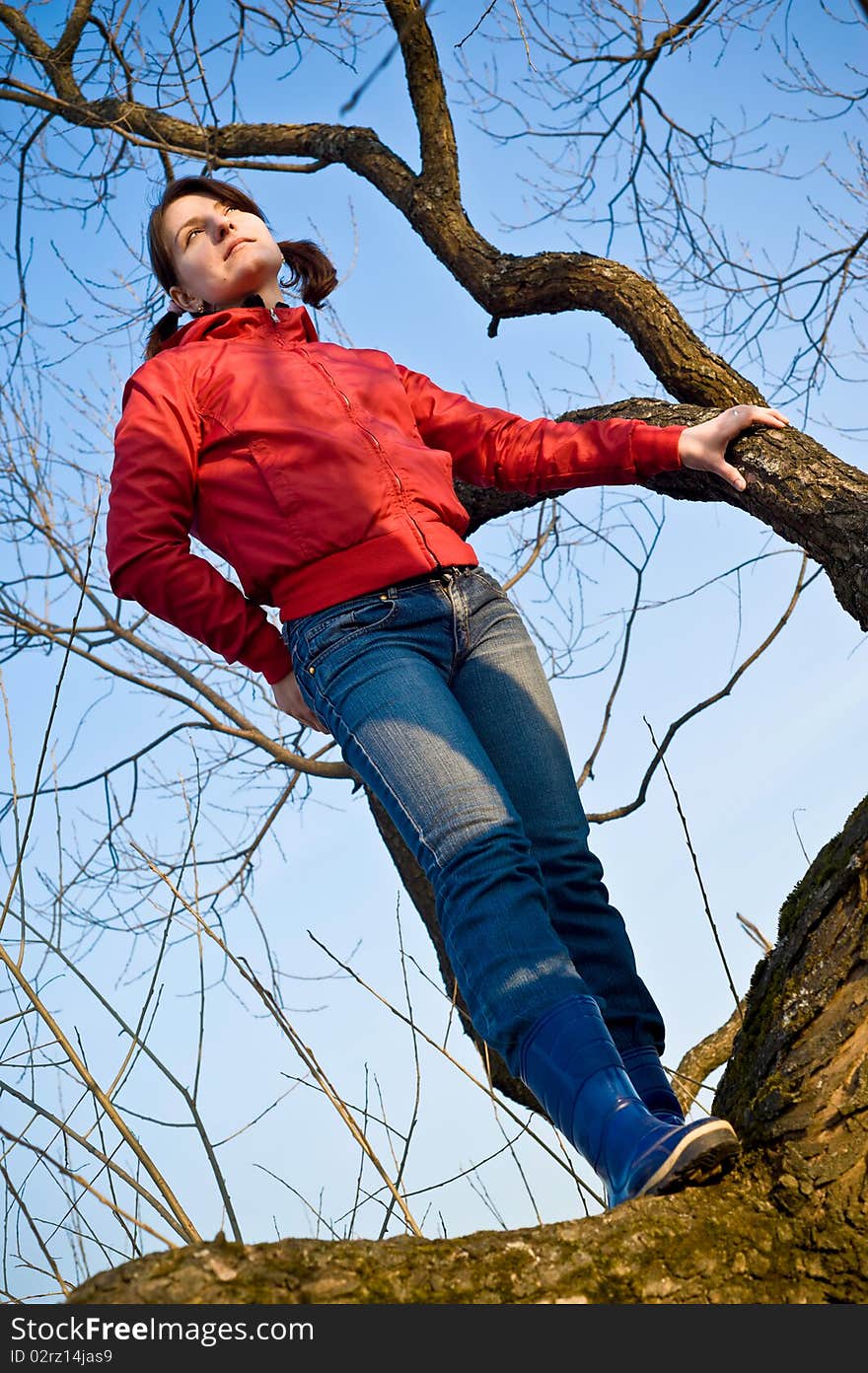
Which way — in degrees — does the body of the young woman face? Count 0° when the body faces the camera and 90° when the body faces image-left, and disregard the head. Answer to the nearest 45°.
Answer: approximately 315°

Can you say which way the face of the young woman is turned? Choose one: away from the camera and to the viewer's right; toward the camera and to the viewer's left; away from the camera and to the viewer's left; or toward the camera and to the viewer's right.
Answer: toward the camera and to the viewer's right
